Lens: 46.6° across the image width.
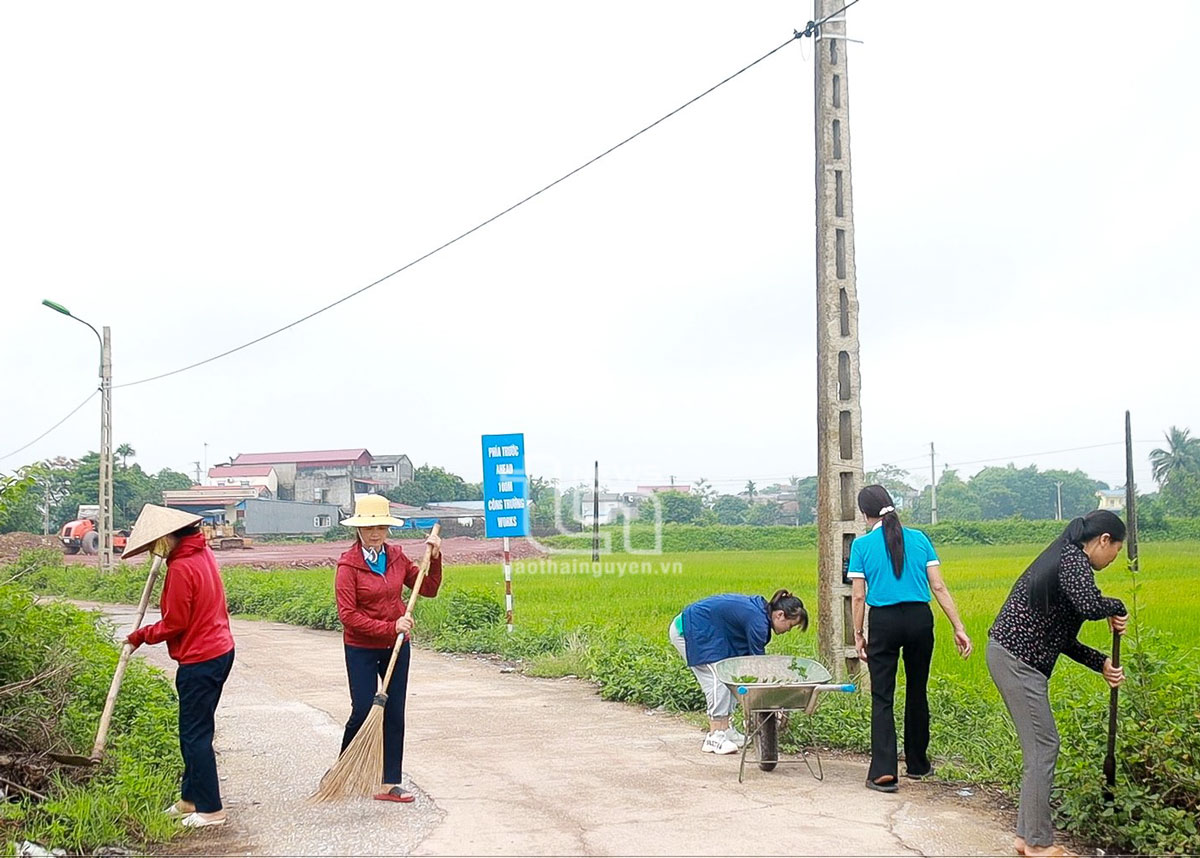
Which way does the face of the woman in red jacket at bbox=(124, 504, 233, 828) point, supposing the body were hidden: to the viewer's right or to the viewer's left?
to the viewer's left

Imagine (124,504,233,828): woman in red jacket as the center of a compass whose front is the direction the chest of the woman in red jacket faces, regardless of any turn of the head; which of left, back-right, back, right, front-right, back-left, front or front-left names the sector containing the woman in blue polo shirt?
back

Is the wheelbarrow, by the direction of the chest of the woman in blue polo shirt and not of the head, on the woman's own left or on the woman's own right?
on the woman's own left

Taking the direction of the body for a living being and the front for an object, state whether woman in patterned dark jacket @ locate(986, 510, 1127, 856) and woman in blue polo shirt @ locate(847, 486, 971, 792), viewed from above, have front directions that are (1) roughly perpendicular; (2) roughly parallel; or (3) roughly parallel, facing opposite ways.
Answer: roughly perpendicular

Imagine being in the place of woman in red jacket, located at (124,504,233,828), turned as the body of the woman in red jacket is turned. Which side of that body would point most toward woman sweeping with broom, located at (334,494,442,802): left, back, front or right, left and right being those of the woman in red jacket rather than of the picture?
back

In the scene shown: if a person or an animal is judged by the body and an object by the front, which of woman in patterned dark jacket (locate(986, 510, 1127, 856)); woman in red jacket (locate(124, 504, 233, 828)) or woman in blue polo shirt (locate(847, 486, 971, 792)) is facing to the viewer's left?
the woman in red jacket

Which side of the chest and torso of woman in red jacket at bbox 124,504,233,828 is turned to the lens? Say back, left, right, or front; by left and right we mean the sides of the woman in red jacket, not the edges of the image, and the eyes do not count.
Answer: left

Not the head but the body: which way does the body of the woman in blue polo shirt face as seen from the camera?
away from the camera

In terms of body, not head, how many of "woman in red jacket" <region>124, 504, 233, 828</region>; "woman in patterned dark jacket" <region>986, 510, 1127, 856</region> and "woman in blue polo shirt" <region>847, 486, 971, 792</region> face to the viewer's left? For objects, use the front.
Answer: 1

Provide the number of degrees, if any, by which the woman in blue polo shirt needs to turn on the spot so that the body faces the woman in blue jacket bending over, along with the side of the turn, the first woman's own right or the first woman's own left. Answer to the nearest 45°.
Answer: approximately 45° to the first woman's own left

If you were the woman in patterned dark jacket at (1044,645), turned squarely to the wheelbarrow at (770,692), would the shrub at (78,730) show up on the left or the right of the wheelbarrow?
left

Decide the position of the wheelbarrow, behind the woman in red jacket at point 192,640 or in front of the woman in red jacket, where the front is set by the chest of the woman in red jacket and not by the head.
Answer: behind

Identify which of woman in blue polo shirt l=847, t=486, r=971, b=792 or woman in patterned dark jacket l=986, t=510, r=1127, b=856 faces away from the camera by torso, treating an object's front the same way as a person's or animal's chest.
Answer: the woman in blue polo shirt

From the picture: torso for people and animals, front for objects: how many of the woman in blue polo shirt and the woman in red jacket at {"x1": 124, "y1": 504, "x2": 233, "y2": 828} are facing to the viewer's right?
0
